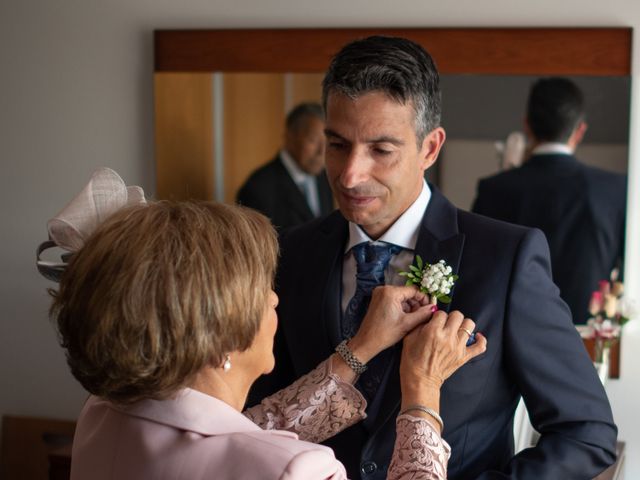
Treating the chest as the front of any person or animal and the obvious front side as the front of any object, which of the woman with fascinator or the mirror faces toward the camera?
the mirror

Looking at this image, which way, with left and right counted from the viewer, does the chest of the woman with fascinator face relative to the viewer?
facing away from the viewer and to the right of the viewer

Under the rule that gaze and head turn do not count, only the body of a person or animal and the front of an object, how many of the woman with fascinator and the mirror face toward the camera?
1

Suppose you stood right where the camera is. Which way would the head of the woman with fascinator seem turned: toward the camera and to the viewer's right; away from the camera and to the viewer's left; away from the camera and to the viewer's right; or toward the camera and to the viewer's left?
away from the camera and to the viewer's right

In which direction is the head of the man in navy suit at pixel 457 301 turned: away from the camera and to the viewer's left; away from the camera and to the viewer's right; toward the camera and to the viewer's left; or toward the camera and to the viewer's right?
toward the camera and to the viewer's left

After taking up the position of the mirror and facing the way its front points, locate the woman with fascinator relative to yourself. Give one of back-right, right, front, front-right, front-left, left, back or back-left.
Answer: front

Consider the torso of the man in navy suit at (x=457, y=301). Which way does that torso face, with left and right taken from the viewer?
facing the viewer and to the left of the viewer

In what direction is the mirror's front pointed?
toward the camera

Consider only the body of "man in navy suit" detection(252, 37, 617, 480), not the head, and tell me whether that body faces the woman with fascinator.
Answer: yes

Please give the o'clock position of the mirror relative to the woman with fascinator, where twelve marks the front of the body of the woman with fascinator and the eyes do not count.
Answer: The mirror is roughly at 11 o'clock from the woman with fascinator.

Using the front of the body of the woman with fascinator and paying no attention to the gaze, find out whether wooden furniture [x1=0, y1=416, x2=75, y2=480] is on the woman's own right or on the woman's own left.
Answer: on the woman's own left

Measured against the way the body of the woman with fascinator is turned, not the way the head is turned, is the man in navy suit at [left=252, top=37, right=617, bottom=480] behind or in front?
in front

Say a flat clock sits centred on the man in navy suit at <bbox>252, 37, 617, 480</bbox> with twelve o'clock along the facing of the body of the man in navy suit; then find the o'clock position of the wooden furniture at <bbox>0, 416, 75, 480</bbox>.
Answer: The wooden furniture is roughly at 3 o'clock from the man in navy suit.

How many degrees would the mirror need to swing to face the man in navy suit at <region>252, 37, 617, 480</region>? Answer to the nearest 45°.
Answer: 0° — it already faces them

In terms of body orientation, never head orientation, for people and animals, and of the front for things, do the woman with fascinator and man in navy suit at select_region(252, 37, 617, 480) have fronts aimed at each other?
yes
